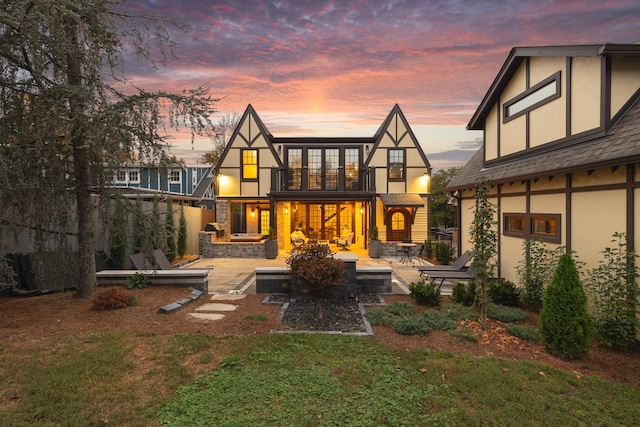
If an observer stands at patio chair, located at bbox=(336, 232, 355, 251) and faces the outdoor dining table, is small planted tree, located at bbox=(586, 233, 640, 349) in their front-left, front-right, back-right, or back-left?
front-right

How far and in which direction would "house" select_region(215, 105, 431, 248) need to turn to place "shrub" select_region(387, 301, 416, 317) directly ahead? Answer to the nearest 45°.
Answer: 0° — it already faces it

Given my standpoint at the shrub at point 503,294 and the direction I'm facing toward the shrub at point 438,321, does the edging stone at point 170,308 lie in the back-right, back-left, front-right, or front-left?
front-right

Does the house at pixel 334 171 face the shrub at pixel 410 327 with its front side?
yes

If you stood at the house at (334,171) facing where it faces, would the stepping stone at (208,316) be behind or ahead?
ahead

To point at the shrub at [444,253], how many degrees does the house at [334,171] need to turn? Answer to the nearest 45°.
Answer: approximately 45° to its left

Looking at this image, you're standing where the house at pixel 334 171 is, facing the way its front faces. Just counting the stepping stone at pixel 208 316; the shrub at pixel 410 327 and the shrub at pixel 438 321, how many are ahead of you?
3

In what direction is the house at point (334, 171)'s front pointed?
toward the camera

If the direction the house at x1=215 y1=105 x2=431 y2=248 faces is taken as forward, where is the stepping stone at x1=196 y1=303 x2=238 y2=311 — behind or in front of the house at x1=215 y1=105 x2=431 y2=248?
in front

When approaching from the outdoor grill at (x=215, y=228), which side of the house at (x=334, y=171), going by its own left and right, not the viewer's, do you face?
right

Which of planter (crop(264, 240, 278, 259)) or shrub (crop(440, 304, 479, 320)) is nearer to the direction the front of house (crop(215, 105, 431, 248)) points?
the shrub

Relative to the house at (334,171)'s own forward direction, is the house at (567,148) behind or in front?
in front

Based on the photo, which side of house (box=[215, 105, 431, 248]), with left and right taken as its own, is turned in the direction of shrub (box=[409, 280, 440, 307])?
front
